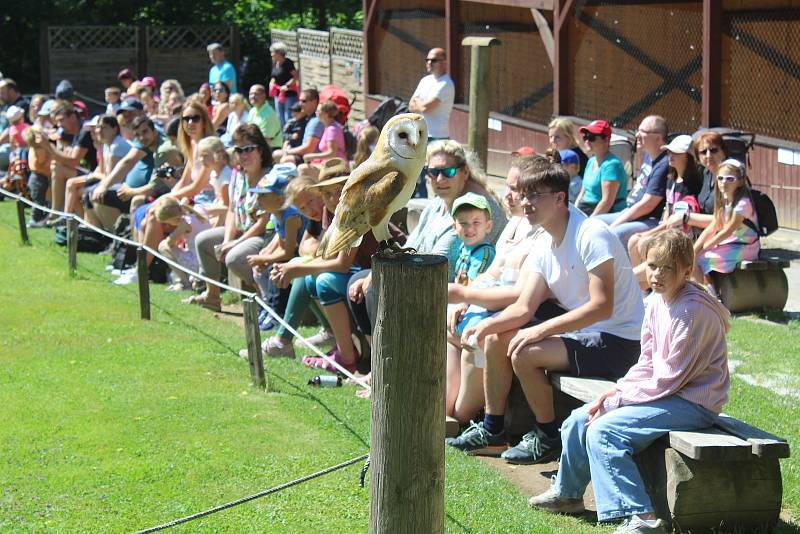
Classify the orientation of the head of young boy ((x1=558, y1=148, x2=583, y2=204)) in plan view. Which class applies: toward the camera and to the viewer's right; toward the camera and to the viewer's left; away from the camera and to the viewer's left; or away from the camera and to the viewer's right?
toward the camera and to the viewer's left

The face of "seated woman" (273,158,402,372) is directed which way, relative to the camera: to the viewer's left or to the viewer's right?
to the viewer's left

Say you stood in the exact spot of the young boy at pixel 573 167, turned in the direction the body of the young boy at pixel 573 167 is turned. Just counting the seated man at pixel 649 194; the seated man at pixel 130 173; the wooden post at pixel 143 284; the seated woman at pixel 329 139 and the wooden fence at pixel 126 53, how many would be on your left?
1

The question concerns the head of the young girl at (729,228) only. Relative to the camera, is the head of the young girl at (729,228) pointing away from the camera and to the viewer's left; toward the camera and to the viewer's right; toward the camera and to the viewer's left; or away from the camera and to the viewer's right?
toward the camera and to the viewer's left

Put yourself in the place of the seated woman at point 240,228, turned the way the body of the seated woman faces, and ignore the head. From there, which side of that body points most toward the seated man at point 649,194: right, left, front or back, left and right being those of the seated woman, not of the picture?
left

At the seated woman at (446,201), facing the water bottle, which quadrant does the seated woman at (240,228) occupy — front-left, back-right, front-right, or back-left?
front-right

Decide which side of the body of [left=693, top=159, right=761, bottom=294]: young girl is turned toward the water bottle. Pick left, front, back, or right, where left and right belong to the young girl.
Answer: front

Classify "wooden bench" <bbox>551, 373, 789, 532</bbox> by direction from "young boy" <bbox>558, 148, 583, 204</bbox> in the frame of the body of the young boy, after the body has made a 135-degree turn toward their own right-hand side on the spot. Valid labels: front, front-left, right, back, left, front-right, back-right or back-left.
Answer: back

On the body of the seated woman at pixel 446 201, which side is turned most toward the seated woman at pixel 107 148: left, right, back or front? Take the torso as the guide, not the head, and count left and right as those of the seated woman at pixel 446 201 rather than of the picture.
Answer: right

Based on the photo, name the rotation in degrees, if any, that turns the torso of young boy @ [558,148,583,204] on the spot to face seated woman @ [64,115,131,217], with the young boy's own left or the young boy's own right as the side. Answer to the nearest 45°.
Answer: approximately 90° to the young boy's own right

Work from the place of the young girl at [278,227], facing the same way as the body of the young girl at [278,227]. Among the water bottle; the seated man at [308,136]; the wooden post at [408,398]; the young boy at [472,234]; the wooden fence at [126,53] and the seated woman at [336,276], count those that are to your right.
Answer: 2
